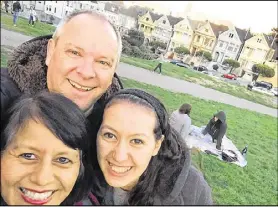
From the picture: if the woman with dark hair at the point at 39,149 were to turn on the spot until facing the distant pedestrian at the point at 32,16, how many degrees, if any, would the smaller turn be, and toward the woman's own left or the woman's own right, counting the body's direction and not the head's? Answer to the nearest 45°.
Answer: approximately 180°

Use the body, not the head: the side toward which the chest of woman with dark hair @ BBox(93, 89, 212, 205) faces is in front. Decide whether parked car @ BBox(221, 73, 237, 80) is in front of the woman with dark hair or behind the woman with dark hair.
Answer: behind

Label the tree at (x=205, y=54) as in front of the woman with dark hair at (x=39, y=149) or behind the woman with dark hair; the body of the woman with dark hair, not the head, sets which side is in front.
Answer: behind

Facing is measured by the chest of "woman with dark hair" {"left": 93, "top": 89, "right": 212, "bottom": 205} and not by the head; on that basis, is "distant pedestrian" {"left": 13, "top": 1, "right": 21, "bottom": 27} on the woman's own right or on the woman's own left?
on the woman's own right

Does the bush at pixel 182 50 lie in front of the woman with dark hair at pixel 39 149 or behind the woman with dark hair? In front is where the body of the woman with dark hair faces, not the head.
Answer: behind

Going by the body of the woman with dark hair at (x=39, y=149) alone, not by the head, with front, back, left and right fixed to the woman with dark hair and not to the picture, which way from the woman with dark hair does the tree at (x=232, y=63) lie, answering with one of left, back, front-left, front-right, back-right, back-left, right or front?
back-left

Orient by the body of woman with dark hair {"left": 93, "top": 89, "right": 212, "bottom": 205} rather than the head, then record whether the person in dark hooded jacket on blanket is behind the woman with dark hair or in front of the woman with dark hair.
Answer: behind

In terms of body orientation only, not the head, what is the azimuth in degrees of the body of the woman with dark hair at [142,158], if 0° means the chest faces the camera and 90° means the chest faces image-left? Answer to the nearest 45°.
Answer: approximately 45°
